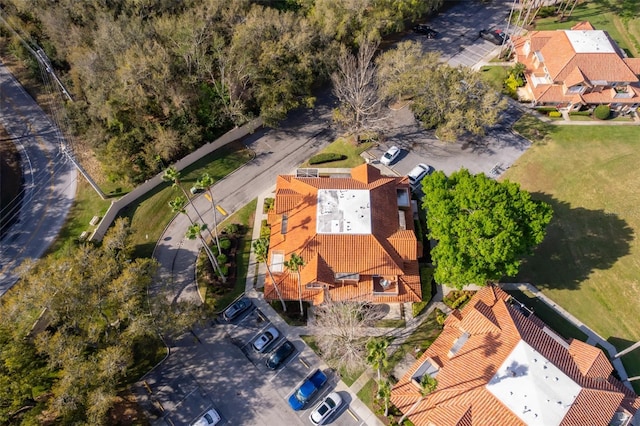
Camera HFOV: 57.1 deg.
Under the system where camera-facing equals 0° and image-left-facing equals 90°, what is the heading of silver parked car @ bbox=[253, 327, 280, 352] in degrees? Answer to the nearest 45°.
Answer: approximately 225°

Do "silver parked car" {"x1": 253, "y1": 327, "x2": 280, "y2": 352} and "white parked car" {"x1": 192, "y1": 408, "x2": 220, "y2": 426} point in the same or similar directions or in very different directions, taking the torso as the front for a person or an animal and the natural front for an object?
very different directions

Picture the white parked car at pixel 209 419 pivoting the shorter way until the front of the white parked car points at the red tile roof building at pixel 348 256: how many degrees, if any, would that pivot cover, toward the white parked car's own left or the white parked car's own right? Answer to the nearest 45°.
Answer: approximately 135° to the white parked car's own left

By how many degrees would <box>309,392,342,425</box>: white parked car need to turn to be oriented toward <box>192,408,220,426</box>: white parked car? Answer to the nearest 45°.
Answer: approximately 135° to its left

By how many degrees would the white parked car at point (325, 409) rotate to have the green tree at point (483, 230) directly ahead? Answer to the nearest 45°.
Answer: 0° — it already faces it

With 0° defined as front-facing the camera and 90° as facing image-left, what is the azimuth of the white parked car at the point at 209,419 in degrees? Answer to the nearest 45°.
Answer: approximately 45°

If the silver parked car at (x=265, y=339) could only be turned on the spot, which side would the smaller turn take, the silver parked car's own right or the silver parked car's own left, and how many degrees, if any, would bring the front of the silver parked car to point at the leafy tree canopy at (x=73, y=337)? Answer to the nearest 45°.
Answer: approximately 135° to the silver parked car's own left

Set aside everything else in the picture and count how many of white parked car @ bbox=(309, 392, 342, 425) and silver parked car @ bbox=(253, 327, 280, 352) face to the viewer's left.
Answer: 0

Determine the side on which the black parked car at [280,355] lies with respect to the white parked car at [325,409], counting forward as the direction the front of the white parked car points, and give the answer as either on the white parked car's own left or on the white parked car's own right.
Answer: on the white parked car's own left

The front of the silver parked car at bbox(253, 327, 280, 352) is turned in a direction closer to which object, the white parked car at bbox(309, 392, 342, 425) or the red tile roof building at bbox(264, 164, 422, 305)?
the red tile roof building

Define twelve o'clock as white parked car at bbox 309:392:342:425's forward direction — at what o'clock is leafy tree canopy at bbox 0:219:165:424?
The leafy tree canopy is roughly at 8 o'clock from the white parked car.

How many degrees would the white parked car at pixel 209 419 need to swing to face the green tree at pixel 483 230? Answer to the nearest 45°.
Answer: approximately 135° to its left
